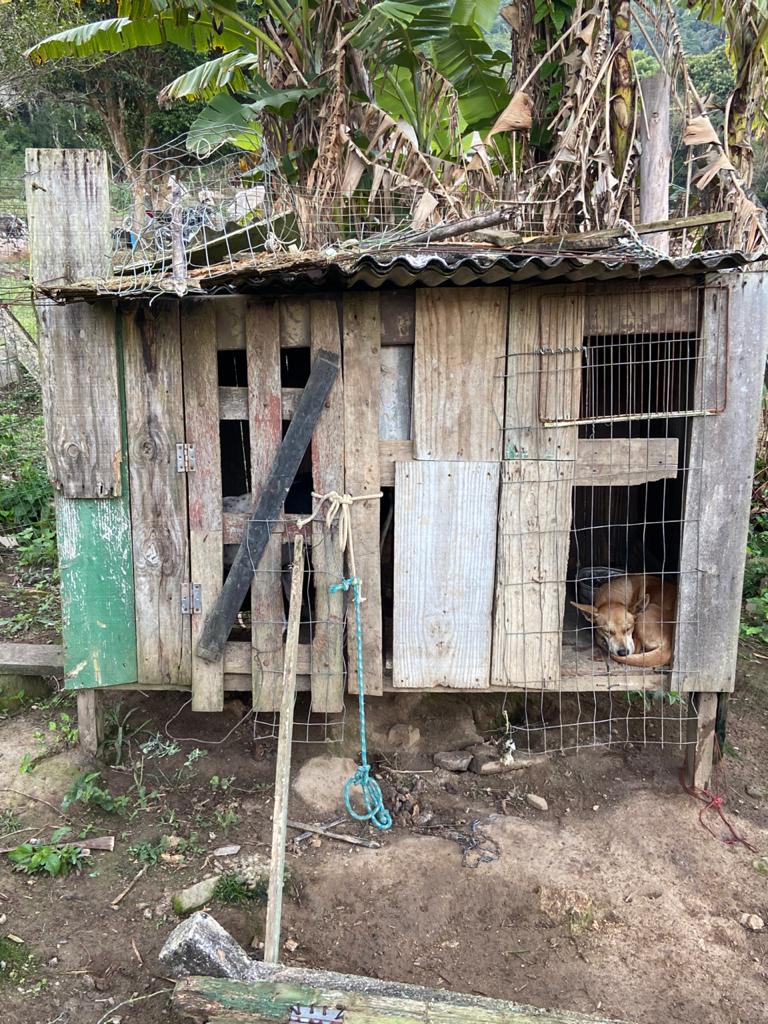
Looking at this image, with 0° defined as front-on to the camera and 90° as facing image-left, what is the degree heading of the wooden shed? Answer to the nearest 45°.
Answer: approximately 0°

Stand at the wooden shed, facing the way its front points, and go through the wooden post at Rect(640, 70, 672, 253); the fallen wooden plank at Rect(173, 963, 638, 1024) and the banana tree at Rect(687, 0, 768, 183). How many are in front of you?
1
